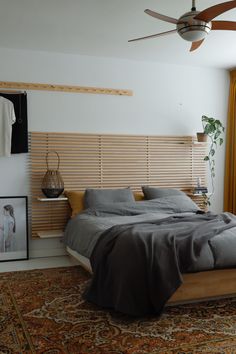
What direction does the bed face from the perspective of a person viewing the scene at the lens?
facing the viewer and to the right of the viewer

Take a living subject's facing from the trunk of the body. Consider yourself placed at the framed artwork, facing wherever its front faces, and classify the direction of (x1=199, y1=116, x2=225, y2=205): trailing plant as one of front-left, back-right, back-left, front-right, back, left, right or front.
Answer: front-left

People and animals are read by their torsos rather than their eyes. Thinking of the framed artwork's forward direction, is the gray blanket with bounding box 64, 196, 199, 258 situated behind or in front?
in front

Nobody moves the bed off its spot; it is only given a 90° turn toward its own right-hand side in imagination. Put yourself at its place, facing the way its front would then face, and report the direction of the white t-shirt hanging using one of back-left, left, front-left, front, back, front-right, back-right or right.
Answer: right

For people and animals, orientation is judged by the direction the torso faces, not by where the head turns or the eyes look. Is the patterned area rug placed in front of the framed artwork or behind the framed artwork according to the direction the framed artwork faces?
in front
